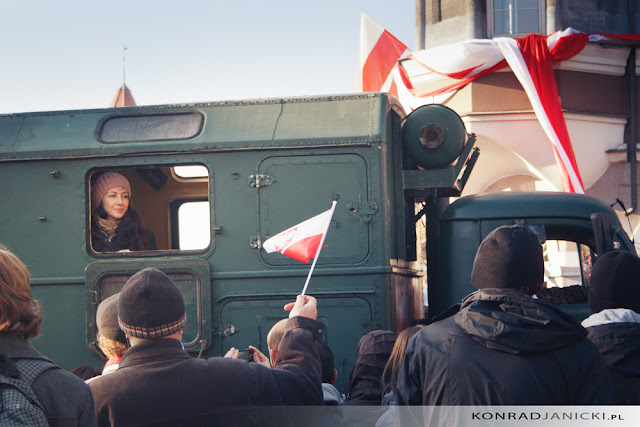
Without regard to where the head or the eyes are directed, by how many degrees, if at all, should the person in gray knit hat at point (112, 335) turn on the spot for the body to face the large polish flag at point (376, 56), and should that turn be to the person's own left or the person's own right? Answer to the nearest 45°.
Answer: approximately 45° to the person's own right

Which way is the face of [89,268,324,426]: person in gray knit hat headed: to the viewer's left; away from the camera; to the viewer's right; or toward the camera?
away from the camera

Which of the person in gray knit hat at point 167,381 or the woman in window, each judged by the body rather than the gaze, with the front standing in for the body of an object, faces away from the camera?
the person in gray knit hat

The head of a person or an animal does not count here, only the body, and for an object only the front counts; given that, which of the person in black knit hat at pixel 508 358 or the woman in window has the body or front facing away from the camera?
the person in black knit hat

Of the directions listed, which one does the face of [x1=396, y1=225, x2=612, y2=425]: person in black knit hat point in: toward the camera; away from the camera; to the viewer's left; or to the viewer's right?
away from the camera

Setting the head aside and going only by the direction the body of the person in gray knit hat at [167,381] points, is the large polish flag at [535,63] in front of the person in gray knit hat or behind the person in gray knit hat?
in front

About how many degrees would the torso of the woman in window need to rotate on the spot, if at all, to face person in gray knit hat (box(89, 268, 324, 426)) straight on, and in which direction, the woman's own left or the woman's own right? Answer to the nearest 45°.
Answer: approximately 45° to the woman's own right

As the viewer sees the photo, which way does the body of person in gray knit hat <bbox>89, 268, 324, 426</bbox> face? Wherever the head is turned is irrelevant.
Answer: away from the camera

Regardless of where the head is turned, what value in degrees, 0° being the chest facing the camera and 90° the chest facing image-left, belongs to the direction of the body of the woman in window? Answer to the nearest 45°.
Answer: approximately 315°

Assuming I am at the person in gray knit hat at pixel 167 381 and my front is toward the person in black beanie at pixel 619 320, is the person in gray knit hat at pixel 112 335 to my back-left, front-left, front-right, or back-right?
back-left

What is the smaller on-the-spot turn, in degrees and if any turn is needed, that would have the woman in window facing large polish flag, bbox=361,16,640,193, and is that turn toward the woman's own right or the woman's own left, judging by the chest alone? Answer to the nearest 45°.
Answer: approximately 90° to the woman's own left

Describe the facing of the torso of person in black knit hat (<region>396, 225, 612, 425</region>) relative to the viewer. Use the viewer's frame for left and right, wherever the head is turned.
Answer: facing away from the viewer

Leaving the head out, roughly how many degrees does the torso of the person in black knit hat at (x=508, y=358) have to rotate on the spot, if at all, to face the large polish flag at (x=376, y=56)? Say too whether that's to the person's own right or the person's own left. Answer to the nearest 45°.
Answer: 0° — they already face it

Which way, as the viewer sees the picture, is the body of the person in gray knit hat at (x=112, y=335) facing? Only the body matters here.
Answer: away from the camera

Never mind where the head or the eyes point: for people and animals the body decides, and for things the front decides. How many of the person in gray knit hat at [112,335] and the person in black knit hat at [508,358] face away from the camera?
2
